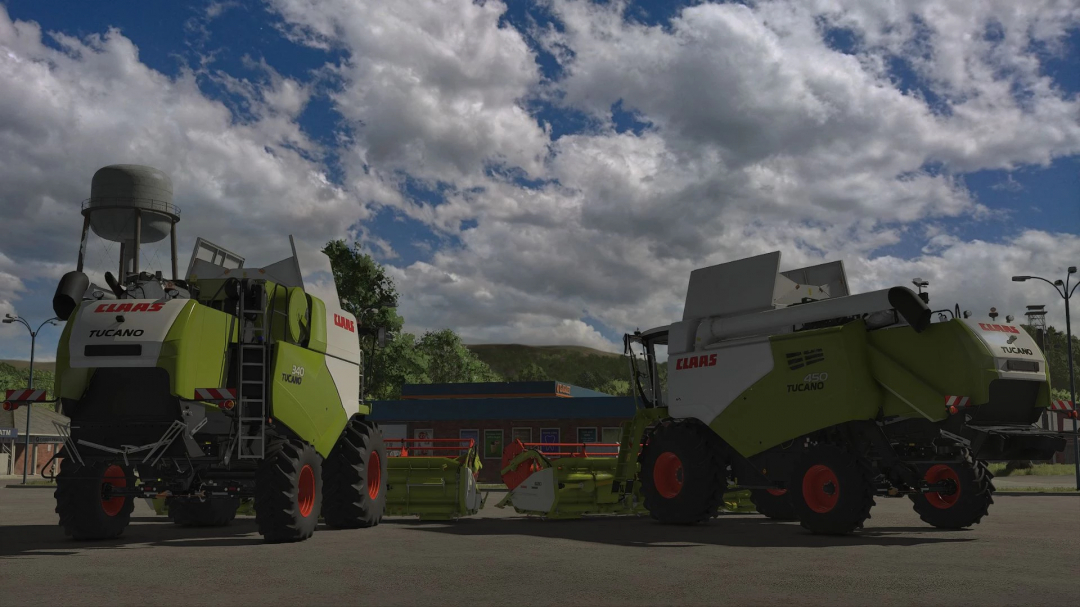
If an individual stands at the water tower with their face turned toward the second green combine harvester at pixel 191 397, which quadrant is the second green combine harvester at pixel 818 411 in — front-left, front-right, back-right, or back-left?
front-left

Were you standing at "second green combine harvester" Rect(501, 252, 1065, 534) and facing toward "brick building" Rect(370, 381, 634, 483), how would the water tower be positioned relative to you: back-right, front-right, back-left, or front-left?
front-left

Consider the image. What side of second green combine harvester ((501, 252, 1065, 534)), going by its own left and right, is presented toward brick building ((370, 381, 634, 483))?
front

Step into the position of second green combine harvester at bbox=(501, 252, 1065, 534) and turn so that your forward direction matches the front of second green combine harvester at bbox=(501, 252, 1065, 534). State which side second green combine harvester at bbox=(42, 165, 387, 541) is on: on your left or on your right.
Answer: on your left

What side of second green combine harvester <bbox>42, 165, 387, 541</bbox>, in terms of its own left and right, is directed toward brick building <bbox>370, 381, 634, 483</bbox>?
front

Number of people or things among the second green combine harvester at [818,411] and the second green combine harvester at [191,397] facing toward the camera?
0

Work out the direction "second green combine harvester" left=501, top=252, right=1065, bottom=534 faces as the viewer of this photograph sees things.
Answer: facing away from the viewer and to the left of the viewer

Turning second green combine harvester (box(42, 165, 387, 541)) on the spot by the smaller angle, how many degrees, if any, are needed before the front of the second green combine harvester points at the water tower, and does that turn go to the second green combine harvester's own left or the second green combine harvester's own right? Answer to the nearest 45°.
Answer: approximately 45° to the second green combine harvester's own left

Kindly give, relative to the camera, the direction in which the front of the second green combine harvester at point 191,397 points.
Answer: facing away from the viewer and to the right of the viewer

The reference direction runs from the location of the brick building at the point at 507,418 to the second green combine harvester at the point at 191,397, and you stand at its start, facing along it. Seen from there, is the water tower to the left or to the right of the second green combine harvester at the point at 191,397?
right

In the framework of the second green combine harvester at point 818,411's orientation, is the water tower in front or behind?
in front
